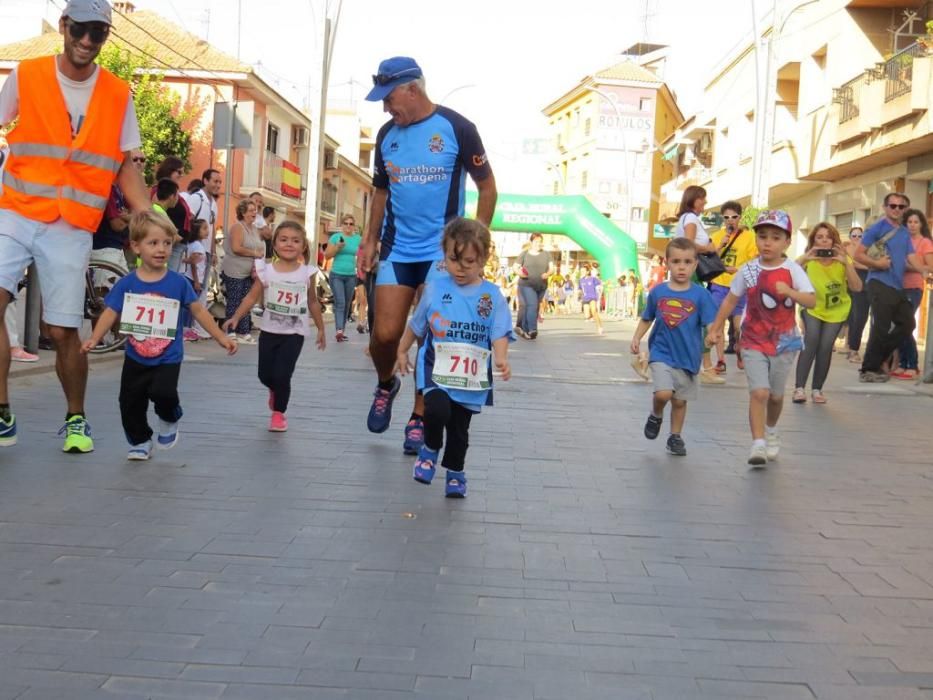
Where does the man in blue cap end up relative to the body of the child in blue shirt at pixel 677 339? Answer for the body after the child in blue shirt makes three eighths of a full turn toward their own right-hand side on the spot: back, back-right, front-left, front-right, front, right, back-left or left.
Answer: left

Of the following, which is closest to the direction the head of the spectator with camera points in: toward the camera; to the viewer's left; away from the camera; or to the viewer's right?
toward the camera

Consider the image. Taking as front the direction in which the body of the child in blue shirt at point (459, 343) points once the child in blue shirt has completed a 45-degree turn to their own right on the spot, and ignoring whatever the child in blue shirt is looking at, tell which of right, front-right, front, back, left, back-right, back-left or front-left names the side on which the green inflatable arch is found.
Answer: back-right

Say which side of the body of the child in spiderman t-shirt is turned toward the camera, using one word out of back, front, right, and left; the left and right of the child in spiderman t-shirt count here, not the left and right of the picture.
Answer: front

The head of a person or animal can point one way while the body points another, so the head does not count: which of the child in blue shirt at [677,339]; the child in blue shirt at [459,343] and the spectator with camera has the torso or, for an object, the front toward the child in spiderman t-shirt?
the spectator with camera

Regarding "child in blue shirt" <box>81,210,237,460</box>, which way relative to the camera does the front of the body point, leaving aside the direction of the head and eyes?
toward the camera

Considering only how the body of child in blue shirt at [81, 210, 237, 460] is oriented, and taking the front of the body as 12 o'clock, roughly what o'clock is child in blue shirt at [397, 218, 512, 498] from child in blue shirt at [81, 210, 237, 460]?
child in blue shirt at [397, 218, 512, 498] is roughly at 10 o'clock from child in blue shirt at [81, 210, 237, 460].

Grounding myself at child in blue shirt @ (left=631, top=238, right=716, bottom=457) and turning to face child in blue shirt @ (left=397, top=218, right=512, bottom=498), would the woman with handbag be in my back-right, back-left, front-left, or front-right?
back-right

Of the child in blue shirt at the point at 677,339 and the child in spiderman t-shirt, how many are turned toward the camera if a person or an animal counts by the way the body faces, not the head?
2

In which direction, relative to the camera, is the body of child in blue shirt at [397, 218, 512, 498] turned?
toward the camera

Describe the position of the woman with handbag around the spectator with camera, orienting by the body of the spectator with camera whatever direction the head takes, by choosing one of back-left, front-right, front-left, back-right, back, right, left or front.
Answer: back-right

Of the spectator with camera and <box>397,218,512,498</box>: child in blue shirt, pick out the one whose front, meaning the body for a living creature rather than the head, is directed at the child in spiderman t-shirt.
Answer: the spectator with camera

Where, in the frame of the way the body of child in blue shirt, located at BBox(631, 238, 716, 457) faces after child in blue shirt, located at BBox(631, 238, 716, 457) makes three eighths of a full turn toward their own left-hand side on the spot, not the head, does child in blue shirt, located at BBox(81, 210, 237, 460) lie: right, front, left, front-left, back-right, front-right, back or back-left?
back

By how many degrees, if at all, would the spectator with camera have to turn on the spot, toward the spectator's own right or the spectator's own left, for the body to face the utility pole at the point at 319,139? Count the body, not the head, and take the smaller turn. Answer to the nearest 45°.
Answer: approximately 135° to the spectator's own right

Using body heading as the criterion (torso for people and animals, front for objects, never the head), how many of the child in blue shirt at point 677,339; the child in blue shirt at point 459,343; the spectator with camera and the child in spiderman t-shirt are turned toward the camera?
4

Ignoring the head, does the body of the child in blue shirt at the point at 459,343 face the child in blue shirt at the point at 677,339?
no

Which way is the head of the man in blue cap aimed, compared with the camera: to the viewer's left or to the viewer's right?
to the viewer's left

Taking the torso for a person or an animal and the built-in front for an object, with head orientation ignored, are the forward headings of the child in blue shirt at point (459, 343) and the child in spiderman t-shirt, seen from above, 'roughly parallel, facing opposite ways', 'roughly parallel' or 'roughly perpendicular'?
roughly parallel
